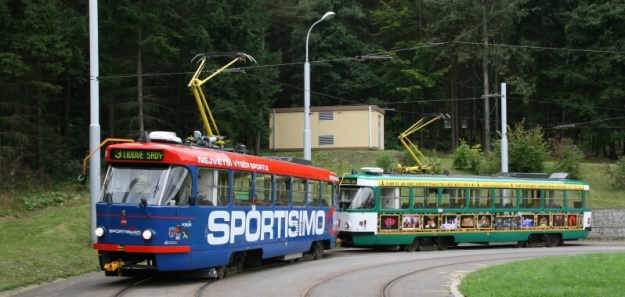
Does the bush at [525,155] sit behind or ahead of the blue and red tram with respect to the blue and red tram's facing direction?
behind

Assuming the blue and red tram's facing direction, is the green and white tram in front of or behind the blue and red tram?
behind

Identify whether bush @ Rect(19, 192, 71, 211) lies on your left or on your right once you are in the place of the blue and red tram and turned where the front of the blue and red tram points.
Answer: on your right

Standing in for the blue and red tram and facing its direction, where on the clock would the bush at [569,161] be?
The bush is roughly at 6 o'clock from the blue and red tram.

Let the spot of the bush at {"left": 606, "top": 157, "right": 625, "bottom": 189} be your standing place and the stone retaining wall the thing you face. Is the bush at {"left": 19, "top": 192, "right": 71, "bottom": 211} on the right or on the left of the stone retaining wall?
right

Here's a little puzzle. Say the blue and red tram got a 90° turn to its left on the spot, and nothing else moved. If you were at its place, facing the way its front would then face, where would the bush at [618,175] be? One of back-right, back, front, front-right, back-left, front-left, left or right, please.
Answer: left

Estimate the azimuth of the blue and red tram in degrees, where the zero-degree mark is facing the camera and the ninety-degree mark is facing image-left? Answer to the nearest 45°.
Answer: approximately 45°

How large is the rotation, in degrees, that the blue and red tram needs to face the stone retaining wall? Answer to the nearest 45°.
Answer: approximately 180°

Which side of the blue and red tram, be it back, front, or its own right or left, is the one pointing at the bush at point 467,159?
back
